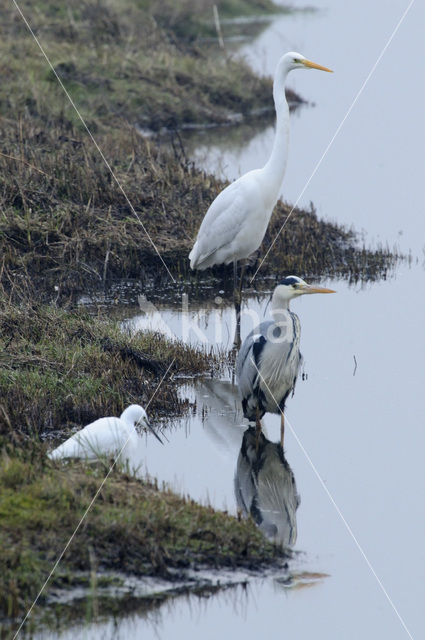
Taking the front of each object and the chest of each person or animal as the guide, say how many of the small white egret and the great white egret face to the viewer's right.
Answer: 2

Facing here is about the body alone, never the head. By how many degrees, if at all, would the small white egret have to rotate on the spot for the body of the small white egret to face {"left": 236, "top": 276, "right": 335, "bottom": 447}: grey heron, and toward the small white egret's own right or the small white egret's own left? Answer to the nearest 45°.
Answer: approximately 45° to the small white egret's own left

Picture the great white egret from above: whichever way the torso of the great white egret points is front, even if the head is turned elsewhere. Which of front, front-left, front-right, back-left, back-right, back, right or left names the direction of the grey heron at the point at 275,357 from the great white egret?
right

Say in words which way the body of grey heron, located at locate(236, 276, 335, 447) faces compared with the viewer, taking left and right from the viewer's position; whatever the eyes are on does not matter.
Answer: facing the viewer and to the right of the viewer

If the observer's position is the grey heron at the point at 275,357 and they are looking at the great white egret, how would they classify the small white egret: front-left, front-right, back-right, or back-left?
back-left

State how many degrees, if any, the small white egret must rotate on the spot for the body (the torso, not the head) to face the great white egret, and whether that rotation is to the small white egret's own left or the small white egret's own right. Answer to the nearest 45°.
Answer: approximately 90° to the small white egret's own left

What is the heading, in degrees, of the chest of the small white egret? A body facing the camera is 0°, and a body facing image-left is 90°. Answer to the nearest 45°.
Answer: approximately 270°

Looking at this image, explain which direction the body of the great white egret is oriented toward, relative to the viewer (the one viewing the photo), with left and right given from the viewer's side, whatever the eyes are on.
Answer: facing to the right of the viewer

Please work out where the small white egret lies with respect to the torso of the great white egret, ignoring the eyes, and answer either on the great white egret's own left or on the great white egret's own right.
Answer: on the great white egret's own right
